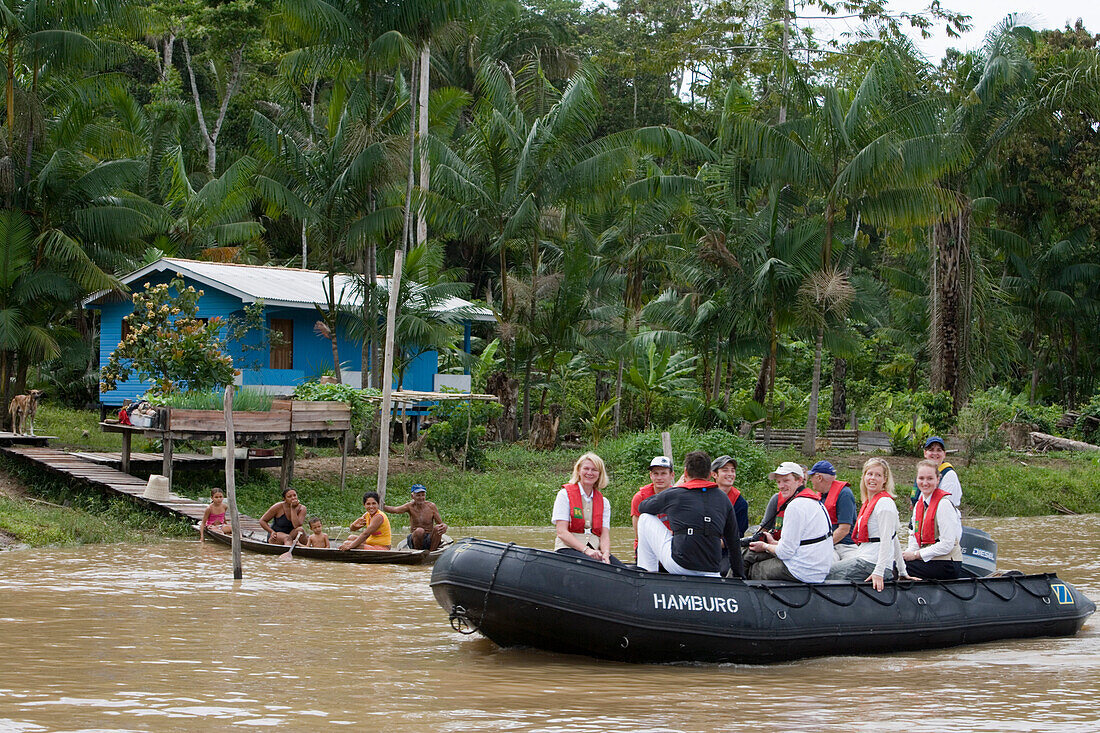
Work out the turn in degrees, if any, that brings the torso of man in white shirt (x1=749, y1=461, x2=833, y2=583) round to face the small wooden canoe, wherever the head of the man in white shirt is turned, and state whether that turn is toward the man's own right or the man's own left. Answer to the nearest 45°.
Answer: approximately 45° to the man's own right

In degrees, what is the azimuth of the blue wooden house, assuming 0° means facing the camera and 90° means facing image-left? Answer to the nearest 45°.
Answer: approximately 315°

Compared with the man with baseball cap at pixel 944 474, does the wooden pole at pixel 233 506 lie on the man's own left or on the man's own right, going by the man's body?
on the man's own right

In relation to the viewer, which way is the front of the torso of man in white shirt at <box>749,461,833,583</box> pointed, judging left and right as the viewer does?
facing to the left of the viewer

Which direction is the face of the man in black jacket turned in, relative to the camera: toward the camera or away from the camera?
away from the camera

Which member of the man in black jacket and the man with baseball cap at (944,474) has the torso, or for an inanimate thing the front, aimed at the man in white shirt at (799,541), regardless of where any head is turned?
the man with baseball cap

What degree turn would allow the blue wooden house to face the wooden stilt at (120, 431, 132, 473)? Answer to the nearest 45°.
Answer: approximately 45° to its right

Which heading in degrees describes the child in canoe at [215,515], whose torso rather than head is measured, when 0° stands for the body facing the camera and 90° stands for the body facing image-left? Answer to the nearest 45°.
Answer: approximately 315°

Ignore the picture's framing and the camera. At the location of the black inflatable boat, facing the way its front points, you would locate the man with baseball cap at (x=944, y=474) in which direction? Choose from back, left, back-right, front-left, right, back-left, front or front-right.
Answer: back-right

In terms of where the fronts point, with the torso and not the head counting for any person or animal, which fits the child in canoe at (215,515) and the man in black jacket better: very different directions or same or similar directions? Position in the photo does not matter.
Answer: very different directions

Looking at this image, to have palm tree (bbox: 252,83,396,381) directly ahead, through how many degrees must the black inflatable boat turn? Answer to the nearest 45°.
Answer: approximately 45° to its right

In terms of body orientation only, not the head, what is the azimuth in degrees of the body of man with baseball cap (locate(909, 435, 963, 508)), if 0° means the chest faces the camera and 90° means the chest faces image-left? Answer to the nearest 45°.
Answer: approximately 45°
